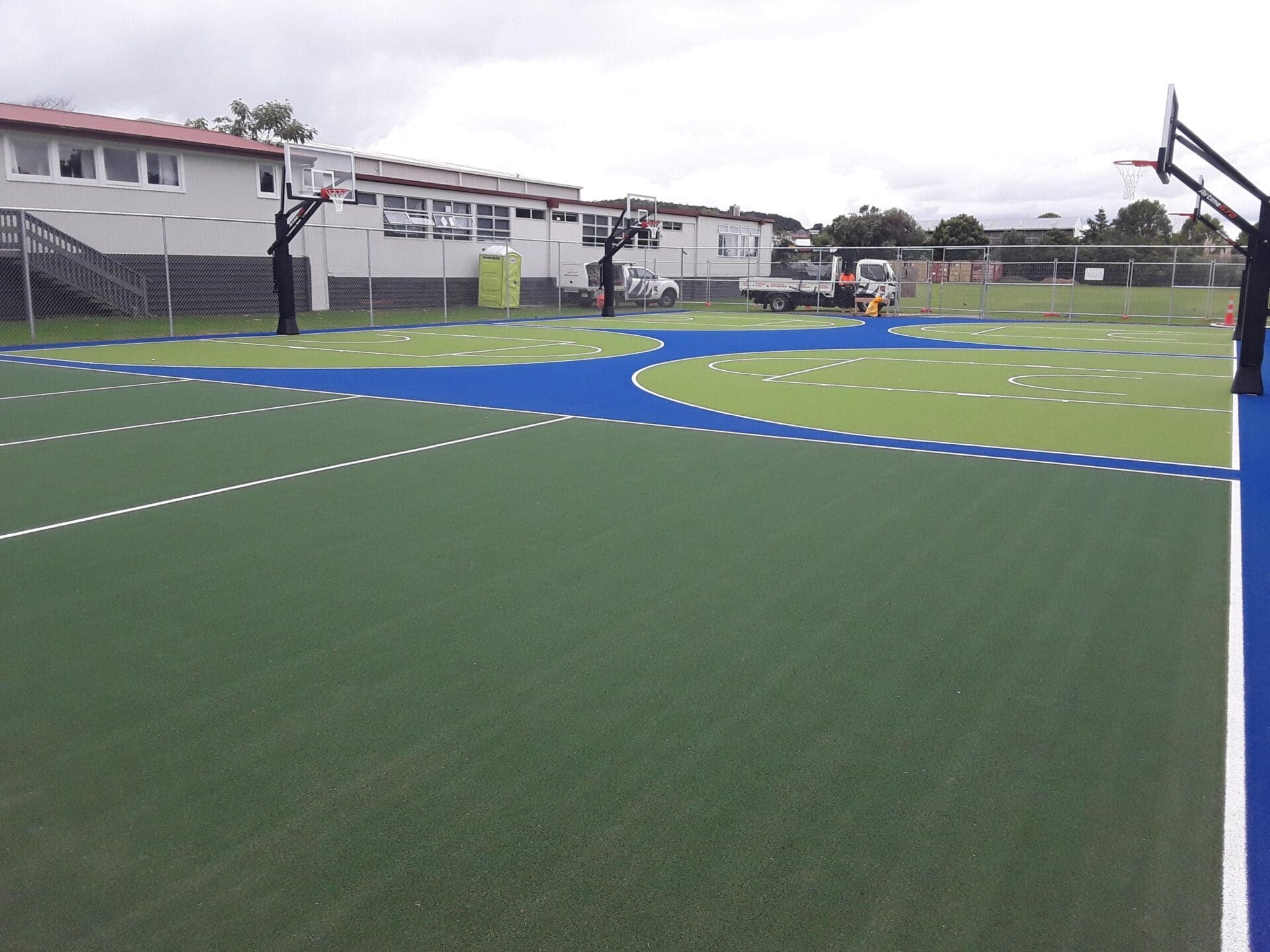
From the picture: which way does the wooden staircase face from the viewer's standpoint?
to the viewer's right

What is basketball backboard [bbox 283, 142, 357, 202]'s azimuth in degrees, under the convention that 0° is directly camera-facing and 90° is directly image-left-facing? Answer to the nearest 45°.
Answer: approximately 315°

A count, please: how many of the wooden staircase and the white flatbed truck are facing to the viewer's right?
2

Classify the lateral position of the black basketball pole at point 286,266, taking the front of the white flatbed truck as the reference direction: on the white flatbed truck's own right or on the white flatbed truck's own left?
on the white flatbed truck's own right

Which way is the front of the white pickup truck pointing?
to the viewer's right

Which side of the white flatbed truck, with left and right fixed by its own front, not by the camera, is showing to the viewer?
right

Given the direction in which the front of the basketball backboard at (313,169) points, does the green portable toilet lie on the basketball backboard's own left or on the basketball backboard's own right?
on the basketball backboard's own left

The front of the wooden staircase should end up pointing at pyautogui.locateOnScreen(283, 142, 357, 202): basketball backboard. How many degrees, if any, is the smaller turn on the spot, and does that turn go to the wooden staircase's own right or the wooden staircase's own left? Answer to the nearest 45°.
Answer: approximately 45° to the wooden staircase's own right

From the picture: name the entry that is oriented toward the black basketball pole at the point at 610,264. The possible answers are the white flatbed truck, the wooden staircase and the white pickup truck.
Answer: the wooden staircase

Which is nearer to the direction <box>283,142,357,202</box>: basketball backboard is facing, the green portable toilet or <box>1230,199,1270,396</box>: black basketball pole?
the black basketball pole
